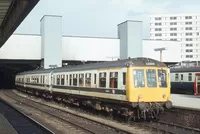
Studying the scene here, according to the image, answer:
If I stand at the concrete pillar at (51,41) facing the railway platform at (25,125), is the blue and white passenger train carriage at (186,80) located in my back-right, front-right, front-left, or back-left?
front-left

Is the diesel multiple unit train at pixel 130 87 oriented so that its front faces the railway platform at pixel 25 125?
no

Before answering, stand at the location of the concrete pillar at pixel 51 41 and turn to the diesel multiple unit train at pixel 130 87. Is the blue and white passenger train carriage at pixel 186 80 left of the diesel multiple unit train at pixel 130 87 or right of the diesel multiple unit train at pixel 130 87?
left

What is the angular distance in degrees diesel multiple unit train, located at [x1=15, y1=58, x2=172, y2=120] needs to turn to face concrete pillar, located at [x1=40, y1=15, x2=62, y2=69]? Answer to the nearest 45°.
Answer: approximately 135° to its left

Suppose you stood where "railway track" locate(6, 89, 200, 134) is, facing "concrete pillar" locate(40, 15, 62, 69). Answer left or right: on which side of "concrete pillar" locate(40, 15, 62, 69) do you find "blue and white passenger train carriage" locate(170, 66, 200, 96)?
right

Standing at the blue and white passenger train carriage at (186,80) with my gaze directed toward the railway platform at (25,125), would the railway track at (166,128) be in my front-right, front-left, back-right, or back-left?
front-left

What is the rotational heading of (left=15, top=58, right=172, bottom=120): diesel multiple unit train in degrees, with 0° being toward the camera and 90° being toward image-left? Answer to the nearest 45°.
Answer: approximately 315°

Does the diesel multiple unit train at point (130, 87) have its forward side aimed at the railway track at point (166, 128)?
yes

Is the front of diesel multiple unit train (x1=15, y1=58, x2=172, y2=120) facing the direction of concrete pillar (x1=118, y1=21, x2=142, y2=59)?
no

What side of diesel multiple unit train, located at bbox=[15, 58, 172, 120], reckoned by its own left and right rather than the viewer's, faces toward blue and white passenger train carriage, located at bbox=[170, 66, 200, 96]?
left
